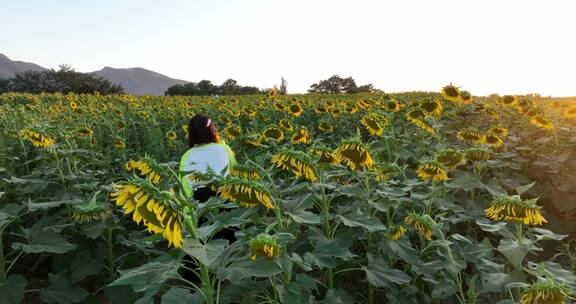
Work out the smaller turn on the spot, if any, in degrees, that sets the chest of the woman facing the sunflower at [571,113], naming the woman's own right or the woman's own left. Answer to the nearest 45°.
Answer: approximately 90° to the woman's own right

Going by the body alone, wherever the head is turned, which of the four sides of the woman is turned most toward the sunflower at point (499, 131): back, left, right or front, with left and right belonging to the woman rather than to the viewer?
right

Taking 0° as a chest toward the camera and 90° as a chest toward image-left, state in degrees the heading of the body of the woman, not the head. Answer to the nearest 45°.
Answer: approximately 180°

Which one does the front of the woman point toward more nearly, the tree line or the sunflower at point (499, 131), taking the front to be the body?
the tree line

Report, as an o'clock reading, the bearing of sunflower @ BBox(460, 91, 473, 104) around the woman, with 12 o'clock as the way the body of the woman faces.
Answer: The sunflower is roughly at 2 o'clock from the woman.

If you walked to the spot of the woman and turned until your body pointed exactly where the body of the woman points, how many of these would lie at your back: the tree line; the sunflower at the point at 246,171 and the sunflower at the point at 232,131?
1

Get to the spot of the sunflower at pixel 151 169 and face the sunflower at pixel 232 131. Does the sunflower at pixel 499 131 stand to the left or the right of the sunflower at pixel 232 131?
right

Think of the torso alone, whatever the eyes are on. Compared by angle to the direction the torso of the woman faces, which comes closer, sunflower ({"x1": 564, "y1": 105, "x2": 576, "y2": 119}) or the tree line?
the tree line

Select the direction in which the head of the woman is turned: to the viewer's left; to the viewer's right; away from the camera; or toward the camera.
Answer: away from the camera

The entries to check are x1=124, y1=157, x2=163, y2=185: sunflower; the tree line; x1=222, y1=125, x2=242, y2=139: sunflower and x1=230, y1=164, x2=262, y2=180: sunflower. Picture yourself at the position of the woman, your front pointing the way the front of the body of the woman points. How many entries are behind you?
2

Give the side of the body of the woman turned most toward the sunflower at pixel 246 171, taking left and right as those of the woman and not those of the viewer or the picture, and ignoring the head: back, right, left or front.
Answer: right
